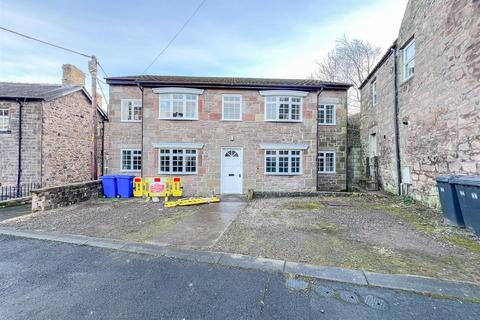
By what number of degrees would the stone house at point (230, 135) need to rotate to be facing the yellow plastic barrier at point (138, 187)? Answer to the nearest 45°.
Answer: approximately 90° to its right

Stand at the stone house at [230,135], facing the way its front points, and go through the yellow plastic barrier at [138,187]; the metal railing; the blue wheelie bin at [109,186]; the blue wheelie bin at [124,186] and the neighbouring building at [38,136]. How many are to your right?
5

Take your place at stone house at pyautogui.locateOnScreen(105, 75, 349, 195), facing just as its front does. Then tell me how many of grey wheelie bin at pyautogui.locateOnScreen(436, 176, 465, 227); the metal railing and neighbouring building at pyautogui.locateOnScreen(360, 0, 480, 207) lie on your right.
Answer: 1

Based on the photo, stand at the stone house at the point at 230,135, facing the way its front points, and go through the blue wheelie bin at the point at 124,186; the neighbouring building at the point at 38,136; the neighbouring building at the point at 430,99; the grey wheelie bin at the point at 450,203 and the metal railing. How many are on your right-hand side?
3

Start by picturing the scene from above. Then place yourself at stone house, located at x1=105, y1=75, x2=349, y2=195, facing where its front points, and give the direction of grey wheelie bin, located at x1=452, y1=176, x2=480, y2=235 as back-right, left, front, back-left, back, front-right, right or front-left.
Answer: front-left

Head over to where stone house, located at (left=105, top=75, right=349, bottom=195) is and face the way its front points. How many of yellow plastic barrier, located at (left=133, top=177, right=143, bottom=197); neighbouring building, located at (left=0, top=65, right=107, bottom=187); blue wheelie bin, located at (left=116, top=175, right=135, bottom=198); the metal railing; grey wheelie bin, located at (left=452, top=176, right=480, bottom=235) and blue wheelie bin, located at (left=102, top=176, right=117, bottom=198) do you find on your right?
5

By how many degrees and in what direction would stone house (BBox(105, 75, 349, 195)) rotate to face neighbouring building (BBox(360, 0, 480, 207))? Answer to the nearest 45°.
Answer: approximately 45° to its left

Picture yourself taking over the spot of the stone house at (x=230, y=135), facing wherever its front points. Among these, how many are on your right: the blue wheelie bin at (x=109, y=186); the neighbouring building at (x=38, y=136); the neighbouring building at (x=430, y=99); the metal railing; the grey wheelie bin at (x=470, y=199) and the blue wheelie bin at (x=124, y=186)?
4

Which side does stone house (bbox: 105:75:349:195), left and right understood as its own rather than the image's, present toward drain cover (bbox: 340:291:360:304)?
front

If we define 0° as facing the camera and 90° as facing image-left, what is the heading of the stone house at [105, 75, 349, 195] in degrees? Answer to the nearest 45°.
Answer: approximately 0°

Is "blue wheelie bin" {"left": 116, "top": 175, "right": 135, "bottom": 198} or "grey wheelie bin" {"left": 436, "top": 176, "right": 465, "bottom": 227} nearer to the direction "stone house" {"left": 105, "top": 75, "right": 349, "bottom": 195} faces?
the grey wheelie bin
